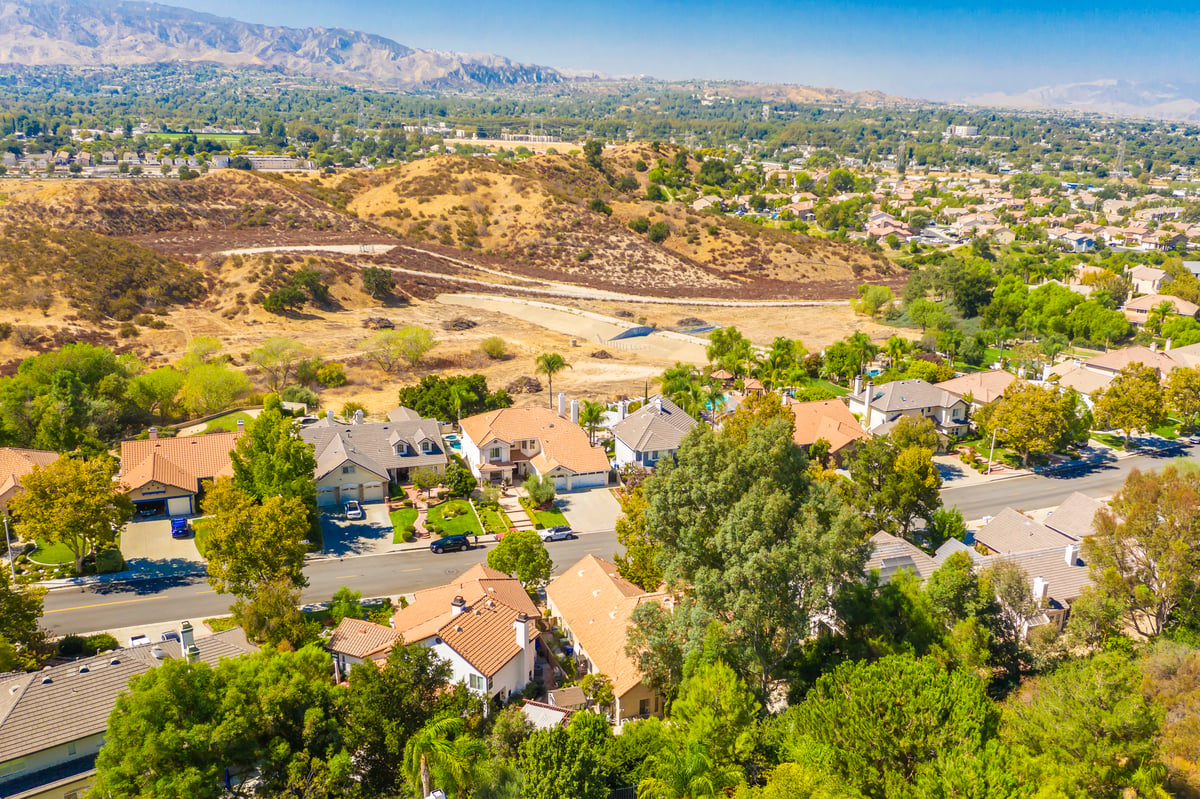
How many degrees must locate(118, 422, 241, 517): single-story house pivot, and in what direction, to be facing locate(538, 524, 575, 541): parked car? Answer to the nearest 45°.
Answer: approximately 45° to its left

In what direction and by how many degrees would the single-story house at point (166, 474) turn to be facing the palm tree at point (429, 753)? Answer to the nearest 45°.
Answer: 0° — it already faces it

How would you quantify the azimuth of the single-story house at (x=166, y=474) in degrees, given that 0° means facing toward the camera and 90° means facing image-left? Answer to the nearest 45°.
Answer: approximately 0°

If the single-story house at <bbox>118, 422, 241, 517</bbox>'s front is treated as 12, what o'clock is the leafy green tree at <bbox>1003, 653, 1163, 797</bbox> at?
The leafy green tree is roughly at 11 o'clock from the single-story house.

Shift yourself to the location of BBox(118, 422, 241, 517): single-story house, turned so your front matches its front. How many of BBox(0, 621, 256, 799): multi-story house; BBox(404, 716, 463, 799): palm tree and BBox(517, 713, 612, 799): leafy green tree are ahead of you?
3

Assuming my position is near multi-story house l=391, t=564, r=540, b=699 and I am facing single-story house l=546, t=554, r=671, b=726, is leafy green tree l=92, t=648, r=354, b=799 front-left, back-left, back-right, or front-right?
back-right

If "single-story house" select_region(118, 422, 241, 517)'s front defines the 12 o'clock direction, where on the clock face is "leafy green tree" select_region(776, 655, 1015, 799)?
The leafy green tree is roughly at 11 o'clock from the single-story house.

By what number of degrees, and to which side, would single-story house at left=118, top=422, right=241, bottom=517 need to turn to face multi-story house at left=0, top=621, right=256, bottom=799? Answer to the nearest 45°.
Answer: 0° — it already faces it

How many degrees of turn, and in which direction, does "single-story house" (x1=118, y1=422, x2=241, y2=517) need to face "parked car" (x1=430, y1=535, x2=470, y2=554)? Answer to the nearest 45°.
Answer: approximately 45° to its left

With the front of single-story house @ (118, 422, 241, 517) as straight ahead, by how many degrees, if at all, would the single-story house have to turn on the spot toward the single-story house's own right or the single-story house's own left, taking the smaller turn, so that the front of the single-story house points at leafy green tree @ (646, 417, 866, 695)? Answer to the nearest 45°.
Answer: approximately 45° to the single-story house's own left
